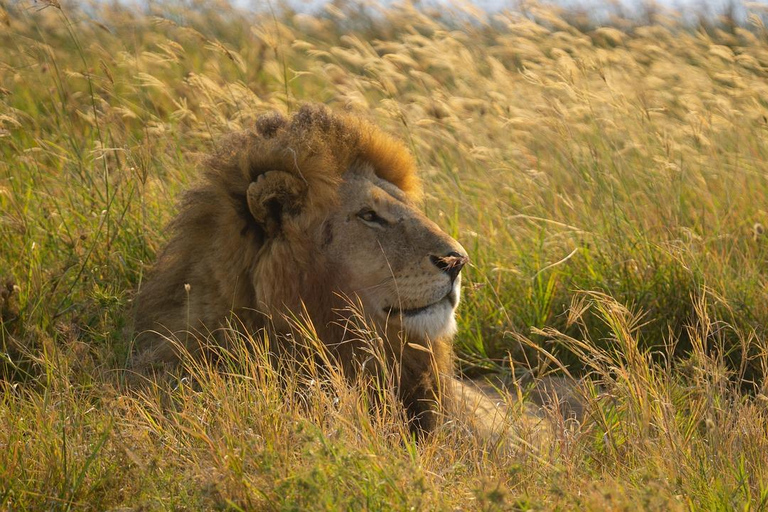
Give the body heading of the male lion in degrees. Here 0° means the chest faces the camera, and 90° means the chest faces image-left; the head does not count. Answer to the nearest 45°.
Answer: approximately 270°
